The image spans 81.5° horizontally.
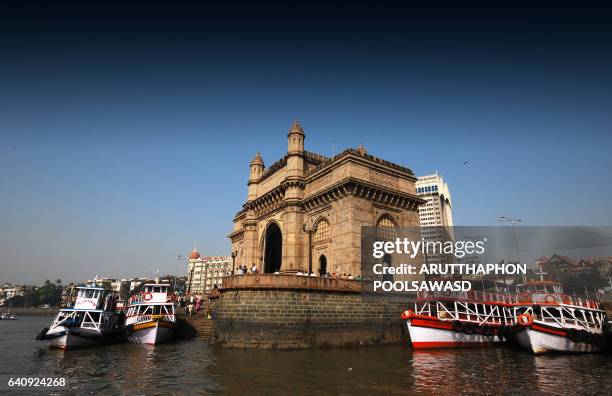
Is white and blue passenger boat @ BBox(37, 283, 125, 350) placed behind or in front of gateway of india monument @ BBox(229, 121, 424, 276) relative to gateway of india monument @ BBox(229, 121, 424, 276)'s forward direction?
in front

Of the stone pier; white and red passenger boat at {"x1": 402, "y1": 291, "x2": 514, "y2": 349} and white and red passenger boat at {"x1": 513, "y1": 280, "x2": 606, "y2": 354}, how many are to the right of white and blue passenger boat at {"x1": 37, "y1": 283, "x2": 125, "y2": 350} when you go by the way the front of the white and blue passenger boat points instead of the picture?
0

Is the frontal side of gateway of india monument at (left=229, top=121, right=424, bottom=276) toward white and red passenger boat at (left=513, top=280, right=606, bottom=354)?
no

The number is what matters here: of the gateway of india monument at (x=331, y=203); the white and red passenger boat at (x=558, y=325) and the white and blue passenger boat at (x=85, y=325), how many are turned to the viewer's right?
0

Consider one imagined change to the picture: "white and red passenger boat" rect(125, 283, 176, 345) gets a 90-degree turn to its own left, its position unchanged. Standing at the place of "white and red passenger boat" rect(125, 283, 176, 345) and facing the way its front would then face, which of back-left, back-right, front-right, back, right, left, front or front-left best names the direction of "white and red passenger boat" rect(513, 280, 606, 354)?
front-right

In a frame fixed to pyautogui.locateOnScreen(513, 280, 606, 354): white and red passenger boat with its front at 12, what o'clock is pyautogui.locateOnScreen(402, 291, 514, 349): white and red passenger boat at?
pyautogui.locateOnScreen(402, 291, 514, 349): white and red passenger boat is roughly at 1 o'clock from pyautogui.locateOnScreen(513, 280, 606, 354): white and red passenger boat.

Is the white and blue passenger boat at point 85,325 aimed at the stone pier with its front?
no

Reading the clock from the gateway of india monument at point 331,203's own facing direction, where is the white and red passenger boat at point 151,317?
The white and red passenger boat is roughly at 1 o'clock from the gateway of india monument.

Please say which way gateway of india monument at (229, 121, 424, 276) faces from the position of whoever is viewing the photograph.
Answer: facing the viewer and to the left of the viewer

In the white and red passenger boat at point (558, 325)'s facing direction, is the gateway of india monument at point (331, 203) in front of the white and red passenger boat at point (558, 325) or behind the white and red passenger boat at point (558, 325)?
in front

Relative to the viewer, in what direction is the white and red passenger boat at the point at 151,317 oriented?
toward the camera
